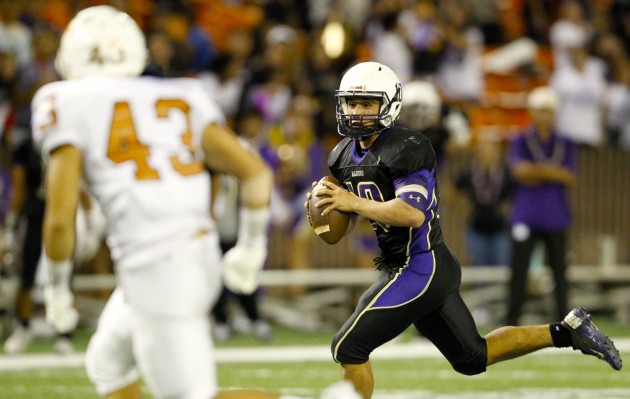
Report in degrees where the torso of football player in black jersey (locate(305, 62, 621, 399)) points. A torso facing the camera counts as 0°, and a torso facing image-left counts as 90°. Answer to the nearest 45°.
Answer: approximately 45°

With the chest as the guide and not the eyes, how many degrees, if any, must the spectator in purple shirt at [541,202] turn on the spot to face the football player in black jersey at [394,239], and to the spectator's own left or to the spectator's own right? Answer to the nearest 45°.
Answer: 0° — they already face them

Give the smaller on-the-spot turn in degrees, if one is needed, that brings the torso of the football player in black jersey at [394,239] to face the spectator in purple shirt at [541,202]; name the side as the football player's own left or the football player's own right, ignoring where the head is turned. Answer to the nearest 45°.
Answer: approximately 135° to the football player's own right

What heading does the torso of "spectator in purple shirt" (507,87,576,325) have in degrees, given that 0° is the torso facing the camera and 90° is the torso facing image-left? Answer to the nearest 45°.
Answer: approximately 0°
